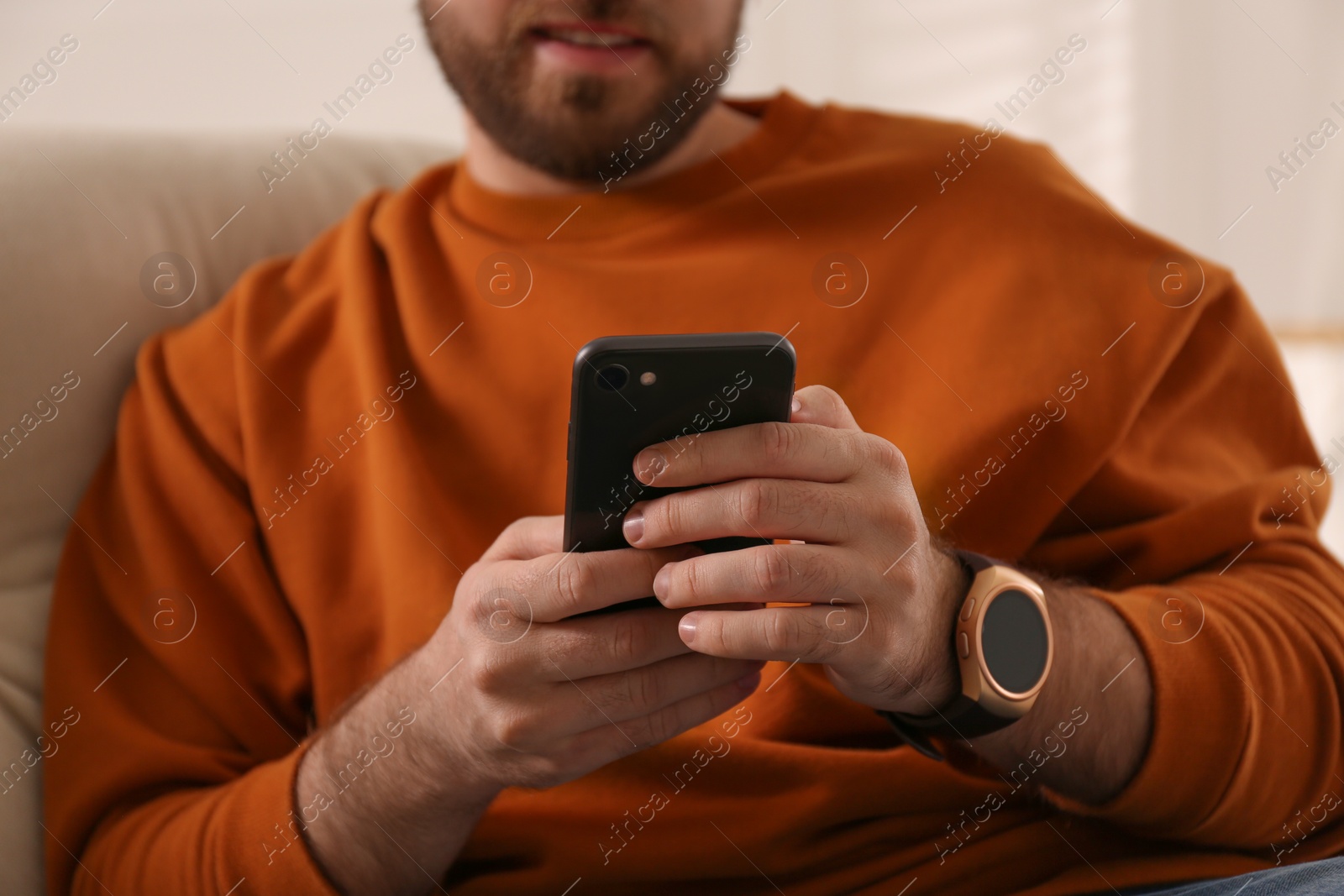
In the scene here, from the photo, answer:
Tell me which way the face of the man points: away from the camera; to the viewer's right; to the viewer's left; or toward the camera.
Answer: toward the camera

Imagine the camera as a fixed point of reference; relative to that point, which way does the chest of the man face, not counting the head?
toward the camera

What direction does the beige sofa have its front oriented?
toward the camera
